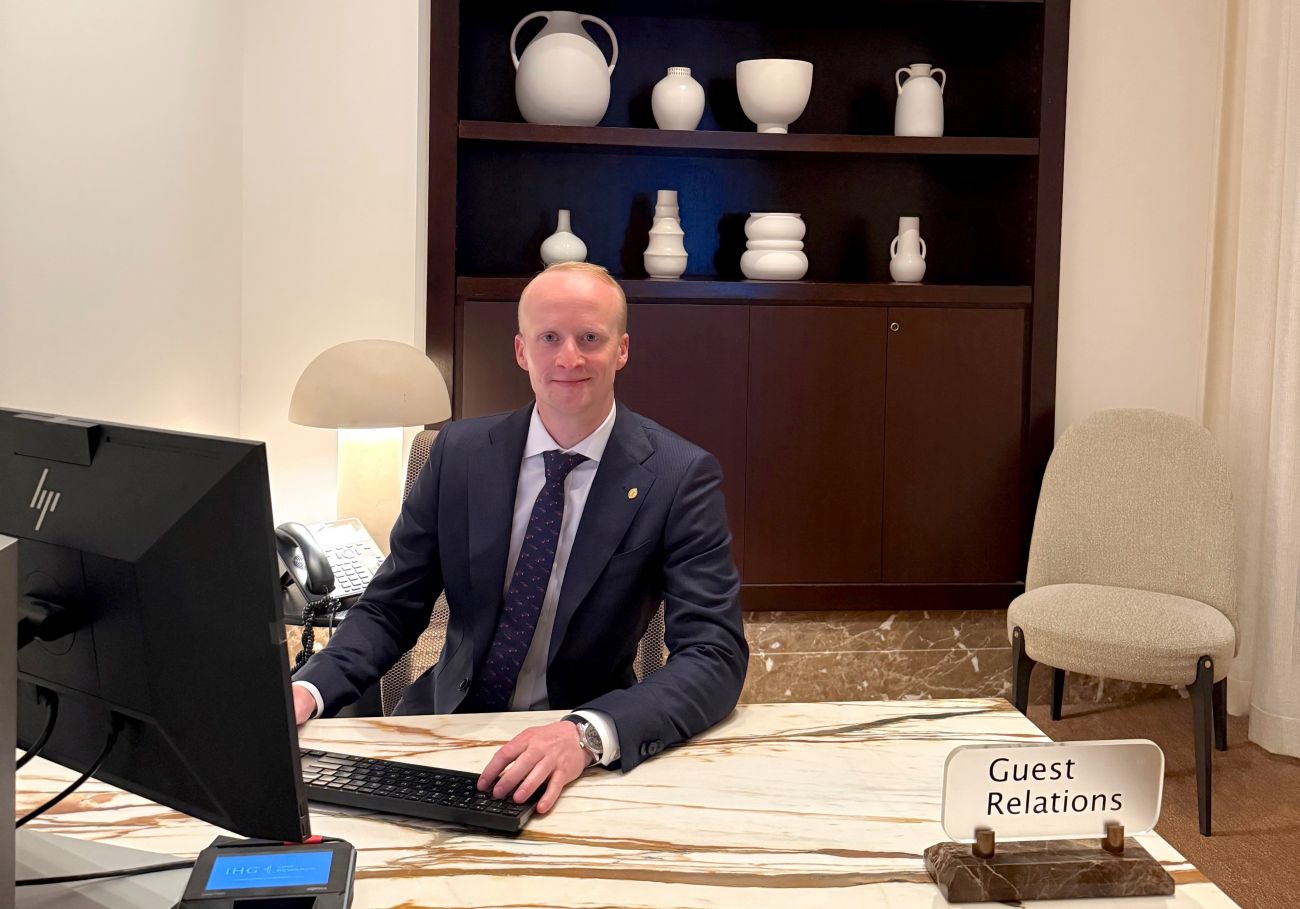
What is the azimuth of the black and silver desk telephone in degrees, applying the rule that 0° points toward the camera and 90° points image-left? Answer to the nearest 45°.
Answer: approximately 315°

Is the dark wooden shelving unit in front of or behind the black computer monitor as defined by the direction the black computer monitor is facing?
in front

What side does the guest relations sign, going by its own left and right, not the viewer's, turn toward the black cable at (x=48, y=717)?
right

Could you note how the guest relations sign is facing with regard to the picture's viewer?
facing the viewer

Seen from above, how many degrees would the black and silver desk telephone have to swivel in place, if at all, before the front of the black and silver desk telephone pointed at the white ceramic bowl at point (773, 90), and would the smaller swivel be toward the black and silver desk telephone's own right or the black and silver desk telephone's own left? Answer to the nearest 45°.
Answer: approximately 90° to the black and silver desk telephone's own left

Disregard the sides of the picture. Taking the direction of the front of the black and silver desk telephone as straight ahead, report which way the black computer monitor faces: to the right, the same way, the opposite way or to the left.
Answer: to the left

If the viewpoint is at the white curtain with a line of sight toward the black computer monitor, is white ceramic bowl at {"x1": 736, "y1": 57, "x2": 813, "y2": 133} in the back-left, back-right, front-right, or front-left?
front-right

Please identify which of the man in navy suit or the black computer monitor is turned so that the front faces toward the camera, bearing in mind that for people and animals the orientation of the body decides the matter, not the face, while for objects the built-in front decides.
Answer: the man in navy suit

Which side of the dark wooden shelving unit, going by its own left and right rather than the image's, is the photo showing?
front

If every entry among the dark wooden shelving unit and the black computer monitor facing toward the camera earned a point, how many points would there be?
1

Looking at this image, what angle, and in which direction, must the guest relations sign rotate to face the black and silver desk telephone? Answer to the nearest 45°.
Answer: approximately 135° to its right

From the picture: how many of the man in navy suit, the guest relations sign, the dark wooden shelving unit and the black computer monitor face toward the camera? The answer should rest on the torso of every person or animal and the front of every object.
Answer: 3

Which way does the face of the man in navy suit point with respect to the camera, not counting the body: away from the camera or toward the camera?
toward the camera

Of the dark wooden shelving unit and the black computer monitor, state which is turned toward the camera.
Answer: the dark wooden shelving unit

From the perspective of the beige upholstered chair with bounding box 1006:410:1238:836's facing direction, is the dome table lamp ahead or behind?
ahead
